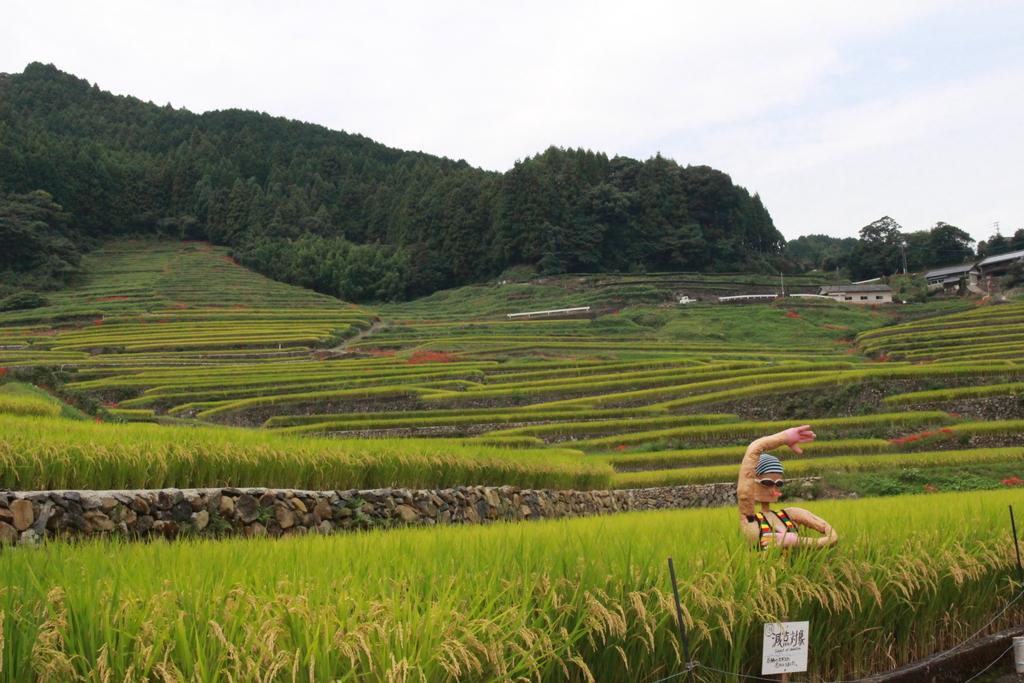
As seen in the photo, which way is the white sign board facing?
toward the camera

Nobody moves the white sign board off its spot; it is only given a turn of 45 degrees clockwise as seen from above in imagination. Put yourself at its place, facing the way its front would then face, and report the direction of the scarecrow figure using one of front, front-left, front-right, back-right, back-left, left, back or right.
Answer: back-right
